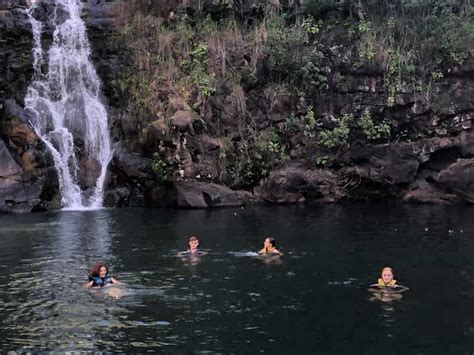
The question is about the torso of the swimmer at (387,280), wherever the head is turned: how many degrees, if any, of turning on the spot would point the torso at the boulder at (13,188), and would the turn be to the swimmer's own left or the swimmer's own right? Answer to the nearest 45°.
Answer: approximately 135° to the swimmer's own right

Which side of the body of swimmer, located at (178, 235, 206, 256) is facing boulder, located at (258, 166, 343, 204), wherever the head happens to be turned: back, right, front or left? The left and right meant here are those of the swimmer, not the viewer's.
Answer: back

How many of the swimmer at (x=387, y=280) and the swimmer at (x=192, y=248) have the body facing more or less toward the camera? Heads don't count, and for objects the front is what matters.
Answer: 2

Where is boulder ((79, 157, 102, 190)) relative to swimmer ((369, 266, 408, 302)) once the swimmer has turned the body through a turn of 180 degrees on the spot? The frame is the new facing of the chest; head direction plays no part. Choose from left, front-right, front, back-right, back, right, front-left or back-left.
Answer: front-left

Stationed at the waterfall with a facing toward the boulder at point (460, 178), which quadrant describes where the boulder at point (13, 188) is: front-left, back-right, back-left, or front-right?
back-right

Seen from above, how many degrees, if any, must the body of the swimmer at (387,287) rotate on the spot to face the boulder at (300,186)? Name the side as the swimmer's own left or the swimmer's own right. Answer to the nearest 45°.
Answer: approximately 180°

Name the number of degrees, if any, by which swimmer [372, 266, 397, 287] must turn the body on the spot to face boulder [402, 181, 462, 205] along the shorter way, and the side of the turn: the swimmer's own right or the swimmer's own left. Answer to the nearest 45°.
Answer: approximately 180°

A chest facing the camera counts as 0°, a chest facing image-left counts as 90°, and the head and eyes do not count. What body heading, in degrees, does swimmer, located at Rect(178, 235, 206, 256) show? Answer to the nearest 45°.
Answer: approximately 0°

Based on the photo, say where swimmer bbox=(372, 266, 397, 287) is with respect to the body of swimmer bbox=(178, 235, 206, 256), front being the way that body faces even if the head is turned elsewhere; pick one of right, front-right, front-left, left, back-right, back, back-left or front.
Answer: front-left

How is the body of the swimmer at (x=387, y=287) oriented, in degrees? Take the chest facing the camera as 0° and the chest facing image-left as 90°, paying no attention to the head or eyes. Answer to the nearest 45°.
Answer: approximately 0°

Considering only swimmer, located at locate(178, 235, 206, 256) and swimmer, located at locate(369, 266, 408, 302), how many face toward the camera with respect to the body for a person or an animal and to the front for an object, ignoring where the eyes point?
2
